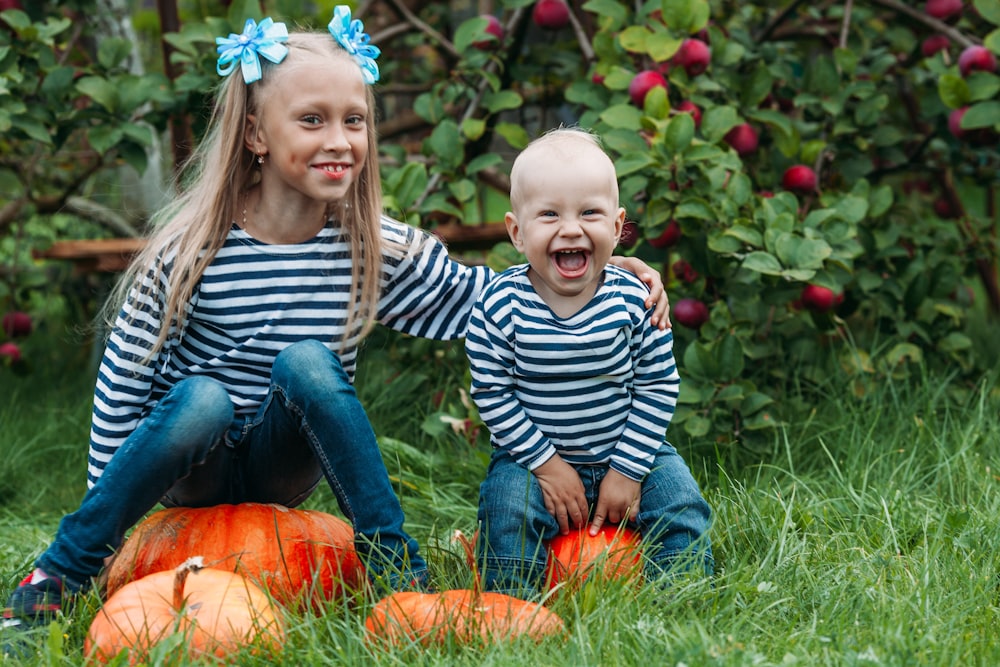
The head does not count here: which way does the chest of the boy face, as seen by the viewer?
toward the camera

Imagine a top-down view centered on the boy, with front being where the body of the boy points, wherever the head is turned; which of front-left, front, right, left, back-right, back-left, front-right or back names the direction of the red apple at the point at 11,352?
back-right

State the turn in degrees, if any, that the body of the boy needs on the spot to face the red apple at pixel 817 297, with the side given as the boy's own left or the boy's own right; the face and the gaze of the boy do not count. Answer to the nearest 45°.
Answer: approximately 135° to the boy's own left

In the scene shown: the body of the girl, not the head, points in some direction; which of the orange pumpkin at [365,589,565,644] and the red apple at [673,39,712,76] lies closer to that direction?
the orange pumpkin

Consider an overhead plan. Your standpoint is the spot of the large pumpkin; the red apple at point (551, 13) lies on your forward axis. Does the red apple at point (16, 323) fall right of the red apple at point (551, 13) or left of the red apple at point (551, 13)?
left

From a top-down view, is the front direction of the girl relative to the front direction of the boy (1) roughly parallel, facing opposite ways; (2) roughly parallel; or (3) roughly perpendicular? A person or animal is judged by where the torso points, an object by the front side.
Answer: roughly parallel

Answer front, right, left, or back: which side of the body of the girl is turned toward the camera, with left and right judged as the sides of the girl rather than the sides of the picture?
front

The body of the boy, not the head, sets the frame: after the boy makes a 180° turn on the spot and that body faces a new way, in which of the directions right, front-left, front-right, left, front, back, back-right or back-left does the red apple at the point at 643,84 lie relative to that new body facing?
front

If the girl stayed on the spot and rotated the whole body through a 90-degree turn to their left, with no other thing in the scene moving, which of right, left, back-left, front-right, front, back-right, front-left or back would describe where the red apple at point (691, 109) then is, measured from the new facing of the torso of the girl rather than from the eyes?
front-left

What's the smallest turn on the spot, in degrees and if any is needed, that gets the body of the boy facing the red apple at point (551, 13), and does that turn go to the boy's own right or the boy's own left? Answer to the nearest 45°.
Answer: approximately 180°

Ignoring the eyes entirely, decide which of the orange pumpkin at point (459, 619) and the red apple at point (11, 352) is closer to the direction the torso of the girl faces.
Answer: the orange pumpkin

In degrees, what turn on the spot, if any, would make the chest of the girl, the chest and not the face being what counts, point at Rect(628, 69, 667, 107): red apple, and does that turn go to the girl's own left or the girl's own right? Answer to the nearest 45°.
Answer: approximately 135° to the girl's own left

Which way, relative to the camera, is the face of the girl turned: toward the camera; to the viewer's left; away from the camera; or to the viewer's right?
toward the camera

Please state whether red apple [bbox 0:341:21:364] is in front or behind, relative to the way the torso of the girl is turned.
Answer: behind

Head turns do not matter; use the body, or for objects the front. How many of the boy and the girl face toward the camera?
2
